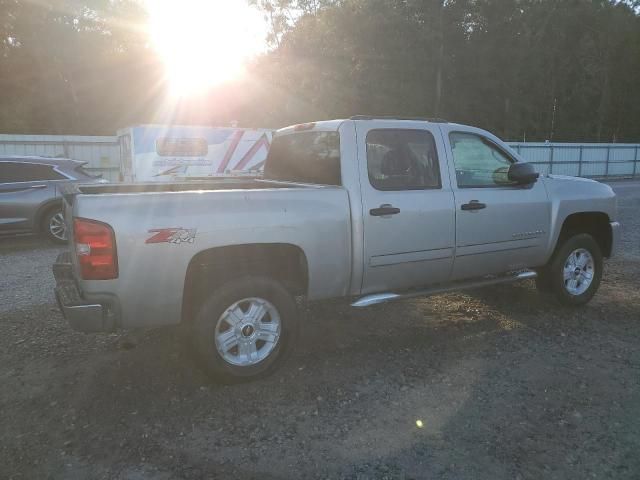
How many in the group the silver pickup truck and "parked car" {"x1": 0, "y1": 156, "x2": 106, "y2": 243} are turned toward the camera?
0

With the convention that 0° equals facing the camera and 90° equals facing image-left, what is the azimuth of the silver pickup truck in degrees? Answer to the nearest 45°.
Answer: approximately 225°

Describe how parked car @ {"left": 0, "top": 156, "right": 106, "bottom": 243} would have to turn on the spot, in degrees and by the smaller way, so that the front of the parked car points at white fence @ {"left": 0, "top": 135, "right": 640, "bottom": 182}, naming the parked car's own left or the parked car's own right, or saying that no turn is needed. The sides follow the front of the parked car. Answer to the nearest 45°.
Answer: approximately 135° to the parked car's own right

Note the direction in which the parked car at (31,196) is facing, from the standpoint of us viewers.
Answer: facing away from the viewer and to the left of the viewer

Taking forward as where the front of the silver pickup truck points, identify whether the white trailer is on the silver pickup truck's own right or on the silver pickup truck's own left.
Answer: on the silver pickup truck's own left

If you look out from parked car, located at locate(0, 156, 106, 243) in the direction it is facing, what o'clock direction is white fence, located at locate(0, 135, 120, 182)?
The white fence is roughly at 2 o'clock from the parked car.

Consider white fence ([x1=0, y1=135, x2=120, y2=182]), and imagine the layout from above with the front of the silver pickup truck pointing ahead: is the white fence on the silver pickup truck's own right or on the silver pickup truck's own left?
on the silver pickup truck's own left

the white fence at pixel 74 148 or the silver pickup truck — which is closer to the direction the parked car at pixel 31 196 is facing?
the white fence
